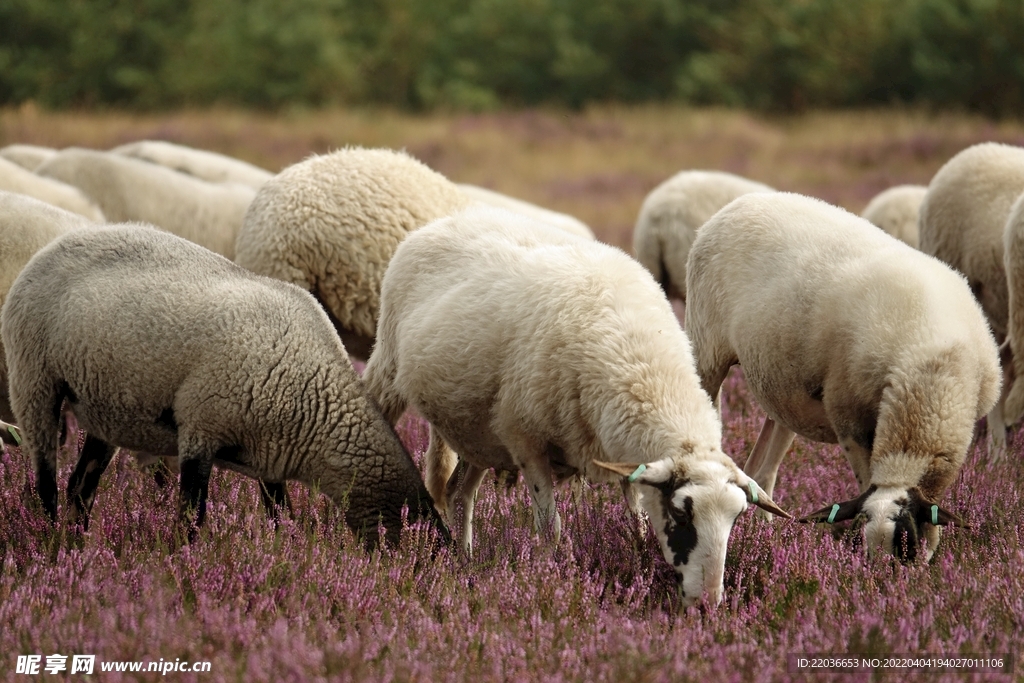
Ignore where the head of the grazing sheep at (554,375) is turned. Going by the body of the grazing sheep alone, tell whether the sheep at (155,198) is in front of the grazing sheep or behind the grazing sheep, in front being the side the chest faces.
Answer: behind

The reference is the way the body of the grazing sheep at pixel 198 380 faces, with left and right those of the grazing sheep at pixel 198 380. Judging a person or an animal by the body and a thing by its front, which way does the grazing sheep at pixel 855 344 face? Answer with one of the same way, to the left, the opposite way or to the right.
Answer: to the right

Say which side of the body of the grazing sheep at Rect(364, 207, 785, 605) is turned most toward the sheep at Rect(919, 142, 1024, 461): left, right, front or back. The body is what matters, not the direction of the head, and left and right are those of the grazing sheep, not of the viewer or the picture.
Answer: left

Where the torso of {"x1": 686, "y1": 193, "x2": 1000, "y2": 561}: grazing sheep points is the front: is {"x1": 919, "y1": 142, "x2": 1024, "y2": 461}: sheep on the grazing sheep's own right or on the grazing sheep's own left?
on the grazing sheep's own left

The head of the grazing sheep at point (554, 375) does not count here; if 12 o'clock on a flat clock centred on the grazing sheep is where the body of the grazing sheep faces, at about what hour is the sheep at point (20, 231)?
The sheep is roughly at 5 o'clock from the grazing sheep.

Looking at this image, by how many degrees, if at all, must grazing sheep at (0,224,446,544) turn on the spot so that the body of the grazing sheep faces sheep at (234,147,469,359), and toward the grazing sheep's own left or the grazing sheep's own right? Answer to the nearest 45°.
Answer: approximately 90° to the grazing sheep's own left

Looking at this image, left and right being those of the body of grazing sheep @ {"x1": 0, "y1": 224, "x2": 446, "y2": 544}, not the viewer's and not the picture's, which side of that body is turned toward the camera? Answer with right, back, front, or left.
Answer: right

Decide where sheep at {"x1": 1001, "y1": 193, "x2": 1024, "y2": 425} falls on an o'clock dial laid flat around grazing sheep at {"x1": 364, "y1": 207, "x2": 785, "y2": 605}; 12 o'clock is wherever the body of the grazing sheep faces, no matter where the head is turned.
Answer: The sheep is roughly at 9 o'clock from the grazing sheep.

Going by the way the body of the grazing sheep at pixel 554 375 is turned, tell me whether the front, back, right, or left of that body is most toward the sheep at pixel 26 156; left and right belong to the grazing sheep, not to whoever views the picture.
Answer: back

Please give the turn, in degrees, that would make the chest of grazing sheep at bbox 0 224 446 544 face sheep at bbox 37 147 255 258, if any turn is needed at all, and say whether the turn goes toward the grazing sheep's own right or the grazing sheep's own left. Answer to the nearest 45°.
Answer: approximately 90° to the grazing sheep's own left
